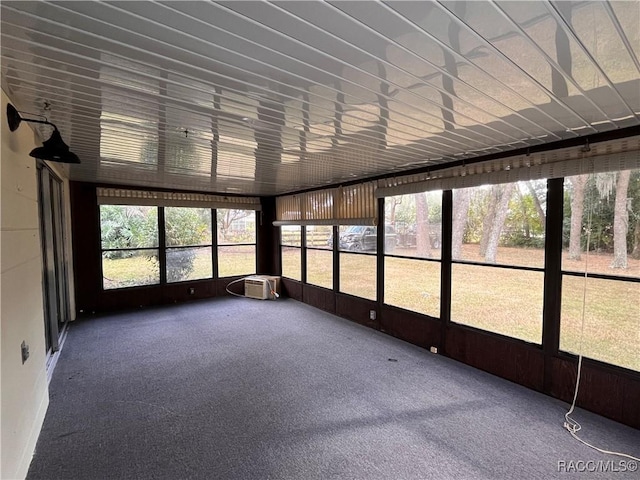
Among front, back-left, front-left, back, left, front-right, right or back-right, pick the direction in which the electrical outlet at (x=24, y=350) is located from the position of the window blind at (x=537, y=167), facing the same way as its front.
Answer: front

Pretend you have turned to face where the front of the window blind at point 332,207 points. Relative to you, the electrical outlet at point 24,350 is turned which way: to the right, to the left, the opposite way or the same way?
the opposite way

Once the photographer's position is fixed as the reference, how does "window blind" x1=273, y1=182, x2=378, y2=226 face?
facing the viewer and to the left of the viewer

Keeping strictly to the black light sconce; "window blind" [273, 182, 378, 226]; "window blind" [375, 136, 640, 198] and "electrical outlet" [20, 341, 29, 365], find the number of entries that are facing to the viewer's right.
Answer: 2

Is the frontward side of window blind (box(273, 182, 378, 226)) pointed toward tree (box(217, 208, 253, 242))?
no

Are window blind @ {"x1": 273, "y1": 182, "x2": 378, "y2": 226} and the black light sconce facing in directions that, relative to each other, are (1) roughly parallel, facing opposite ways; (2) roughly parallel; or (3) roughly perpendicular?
roughly parallel, facing opposite ways

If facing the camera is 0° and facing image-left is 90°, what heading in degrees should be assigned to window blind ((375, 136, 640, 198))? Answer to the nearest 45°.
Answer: approximately 45°

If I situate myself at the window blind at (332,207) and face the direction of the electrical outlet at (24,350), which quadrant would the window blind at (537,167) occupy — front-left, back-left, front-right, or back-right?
front-left

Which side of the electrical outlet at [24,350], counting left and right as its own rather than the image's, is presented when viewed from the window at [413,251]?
front

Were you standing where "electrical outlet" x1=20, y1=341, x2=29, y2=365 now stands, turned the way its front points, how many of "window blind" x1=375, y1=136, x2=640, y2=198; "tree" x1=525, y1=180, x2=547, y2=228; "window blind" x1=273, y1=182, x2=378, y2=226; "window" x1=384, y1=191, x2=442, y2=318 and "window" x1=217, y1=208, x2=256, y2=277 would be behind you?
0

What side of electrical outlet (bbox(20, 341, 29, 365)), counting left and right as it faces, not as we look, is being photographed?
right

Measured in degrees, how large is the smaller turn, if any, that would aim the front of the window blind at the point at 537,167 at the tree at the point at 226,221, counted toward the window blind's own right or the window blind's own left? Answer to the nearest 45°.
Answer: approximately 45° to the window blind's own right

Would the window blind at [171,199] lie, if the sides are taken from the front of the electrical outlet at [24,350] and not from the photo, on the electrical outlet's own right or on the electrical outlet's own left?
on the electrical outlet's own left

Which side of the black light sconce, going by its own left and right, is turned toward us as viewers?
right

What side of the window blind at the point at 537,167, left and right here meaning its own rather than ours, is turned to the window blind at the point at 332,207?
right
